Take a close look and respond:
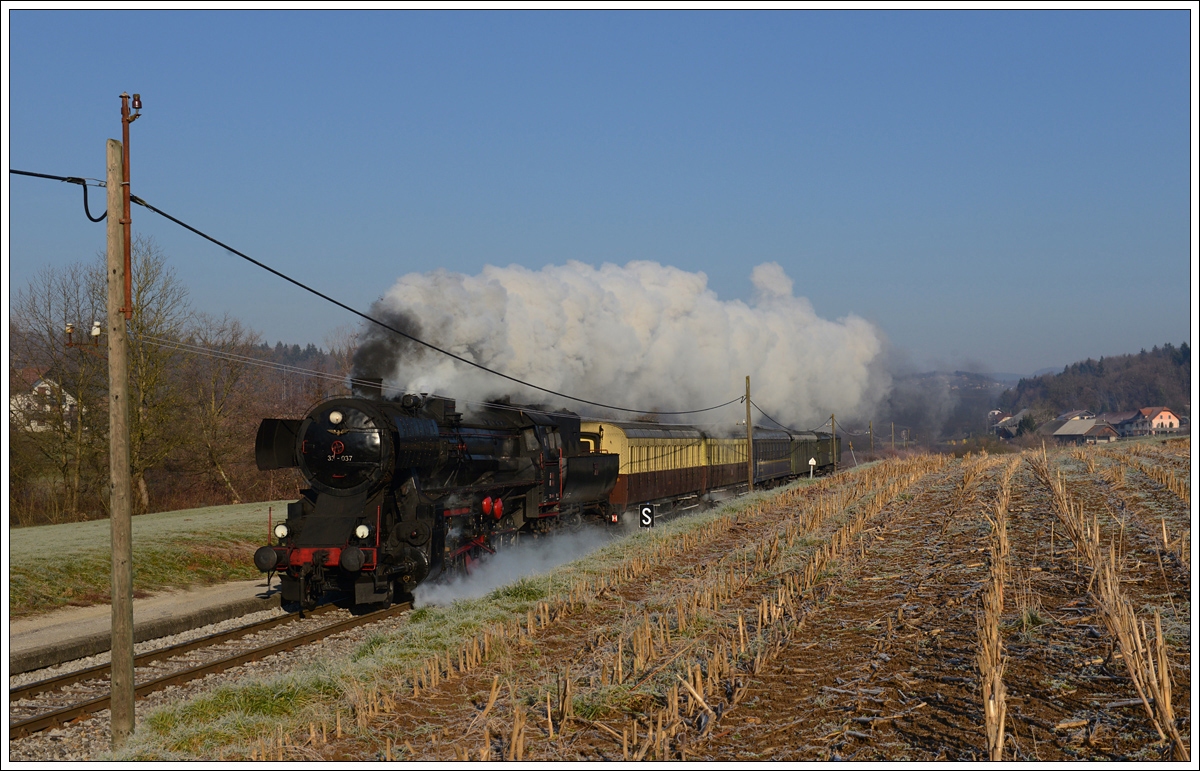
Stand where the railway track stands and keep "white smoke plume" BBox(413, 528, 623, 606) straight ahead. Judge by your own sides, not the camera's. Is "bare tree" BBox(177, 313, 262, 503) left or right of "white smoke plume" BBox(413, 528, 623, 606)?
left

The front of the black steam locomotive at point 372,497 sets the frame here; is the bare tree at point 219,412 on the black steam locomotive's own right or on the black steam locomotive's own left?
on the black steam locomotive's own right

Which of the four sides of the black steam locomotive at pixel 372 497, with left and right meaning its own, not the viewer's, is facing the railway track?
front

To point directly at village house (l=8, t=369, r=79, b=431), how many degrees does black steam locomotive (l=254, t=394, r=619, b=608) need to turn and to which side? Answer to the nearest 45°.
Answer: approximately 90° to its right

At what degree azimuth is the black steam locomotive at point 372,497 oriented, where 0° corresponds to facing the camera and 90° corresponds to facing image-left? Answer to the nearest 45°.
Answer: approximately 45°

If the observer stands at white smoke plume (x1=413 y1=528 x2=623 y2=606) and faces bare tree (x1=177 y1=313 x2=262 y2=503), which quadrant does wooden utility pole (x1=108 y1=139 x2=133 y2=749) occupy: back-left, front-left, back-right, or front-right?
back-left

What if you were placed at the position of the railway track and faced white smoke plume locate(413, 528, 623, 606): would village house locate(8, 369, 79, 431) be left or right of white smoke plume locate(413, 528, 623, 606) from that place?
left

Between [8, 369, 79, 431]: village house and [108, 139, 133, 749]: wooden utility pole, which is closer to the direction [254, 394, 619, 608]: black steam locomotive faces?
the wooden utility pole

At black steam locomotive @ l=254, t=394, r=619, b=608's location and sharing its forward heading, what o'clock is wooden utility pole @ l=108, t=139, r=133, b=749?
The wooden utility pole is roughly at 11 o'clock from the black steam locomotive.
